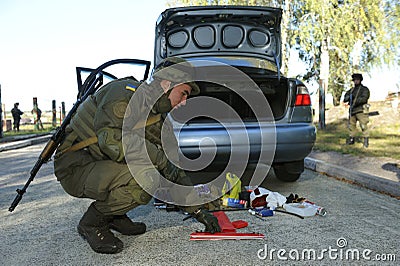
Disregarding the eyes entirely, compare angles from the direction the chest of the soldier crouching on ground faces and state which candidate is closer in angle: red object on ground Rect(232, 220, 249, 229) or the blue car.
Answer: the red object on ground

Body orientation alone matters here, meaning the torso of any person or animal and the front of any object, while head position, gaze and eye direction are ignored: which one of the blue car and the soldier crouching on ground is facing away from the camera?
the blue car

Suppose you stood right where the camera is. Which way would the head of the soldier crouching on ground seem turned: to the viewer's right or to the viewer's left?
to the viewer's right

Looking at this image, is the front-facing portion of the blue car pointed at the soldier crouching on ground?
no

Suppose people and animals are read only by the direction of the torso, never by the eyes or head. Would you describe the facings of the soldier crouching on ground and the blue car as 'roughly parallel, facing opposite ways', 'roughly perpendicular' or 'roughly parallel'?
roughly perpendicular

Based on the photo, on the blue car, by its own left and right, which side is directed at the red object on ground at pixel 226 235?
back

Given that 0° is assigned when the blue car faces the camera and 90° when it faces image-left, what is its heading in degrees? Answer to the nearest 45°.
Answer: approximately 180°

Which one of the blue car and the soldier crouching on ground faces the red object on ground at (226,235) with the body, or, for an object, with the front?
the soldier crouching on ground

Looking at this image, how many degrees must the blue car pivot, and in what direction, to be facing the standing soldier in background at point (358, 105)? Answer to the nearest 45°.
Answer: approximately 45° to its right

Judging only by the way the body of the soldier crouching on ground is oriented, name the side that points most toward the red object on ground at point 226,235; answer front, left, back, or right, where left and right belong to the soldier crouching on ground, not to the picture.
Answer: front

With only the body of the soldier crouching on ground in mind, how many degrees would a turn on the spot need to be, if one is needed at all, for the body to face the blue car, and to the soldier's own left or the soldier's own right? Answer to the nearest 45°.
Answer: approximately 45° to the soldier's own left

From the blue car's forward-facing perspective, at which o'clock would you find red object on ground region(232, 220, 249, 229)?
The red object on ground is roughly at 6 o'clock from the blue car.

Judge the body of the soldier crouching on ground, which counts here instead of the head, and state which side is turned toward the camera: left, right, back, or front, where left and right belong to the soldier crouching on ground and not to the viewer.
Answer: right

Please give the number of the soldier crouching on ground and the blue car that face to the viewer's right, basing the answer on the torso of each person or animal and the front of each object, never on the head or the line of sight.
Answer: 1

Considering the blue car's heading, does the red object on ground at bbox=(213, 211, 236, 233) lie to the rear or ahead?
to the rear
